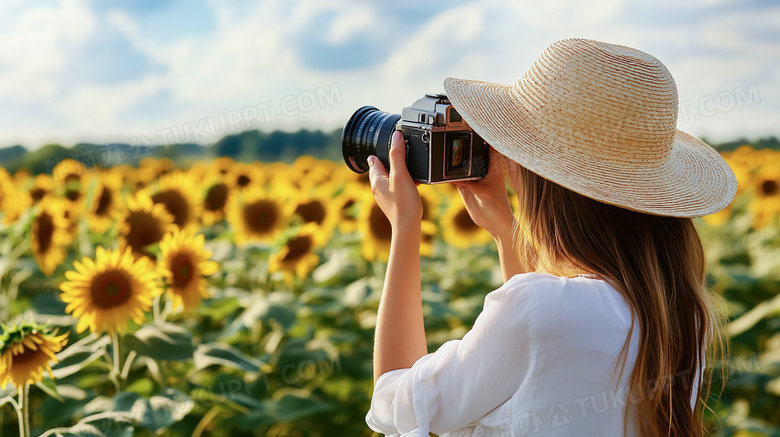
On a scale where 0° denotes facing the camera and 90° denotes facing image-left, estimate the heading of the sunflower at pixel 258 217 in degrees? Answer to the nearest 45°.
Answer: approximately 0°

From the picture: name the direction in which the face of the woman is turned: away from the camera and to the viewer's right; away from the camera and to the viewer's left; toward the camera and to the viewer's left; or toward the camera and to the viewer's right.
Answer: away from the camera and to the viewer's left

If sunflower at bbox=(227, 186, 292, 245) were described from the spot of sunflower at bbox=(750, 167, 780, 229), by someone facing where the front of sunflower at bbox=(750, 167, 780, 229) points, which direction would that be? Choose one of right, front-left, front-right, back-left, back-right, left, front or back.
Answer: front-right

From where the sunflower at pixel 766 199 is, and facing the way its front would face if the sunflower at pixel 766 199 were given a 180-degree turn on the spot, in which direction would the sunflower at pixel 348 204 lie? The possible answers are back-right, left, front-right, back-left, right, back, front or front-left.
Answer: back-left

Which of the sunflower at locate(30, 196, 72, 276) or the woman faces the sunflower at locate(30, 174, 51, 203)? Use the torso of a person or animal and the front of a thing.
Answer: the woman

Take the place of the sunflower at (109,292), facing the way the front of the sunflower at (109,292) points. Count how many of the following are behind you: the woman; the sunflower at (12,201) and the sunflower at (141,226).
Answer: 2

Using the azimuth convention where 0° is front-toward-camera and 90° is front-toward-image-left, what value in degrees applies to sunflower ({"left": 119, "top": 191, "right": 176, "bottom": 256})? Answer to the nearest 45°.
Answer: approximately 0°

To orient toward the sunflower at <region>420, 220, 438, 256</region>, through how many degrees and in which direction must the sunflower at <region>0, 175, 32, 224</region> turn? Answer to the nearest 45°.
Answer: approximately 45° to its left

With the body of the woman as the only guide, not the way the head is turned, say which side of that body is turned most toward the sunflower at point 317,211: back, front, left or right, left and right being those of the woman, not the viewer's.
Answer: front

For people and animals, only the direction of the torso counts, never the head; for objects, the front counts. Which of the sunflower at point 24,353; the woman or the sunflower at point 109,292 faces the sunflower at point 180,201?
the woman

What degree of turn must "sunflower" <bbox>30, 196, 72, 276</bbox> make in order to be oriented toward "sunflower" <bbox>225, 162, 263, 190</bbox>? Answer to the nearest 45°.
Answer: approximately 135° to its right

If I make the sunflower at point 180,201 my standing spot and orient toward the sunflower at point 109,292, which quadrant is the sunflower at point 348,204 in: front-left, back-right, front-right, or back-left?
back-left

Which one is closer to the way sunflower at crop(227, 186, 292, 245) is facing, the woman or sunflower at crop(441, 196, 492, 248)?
the woman
